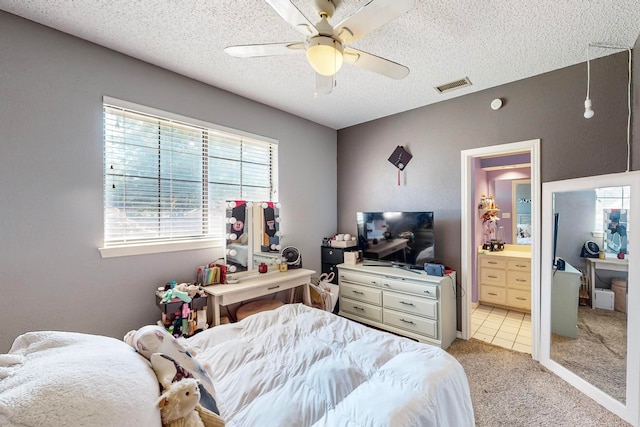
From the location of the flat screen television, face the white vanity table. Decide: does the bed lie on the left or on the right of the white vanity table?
left

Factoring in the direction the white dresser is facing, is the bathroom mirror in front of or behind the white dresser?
behind

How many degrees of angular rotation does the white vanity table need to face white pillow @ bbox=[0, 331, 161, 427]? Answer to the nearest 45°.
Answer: approximately 45° to its right

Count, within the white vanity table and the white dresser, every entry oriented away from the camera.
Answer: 0

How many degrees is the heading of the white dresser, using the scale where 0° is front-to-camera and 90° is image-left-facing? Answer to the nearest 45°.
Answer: approximately 45°

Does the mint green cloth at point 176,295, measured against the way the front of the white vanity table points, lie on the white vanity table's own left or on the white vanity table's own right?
on the white vanity table's own right

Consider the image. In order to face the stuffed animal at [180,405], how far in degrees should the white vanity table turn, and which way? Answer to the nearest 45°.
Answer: approximately 45° to its right

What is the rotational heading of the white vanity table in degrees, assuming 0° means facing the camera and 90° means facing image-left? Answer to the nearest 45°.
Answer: approximately 315°
